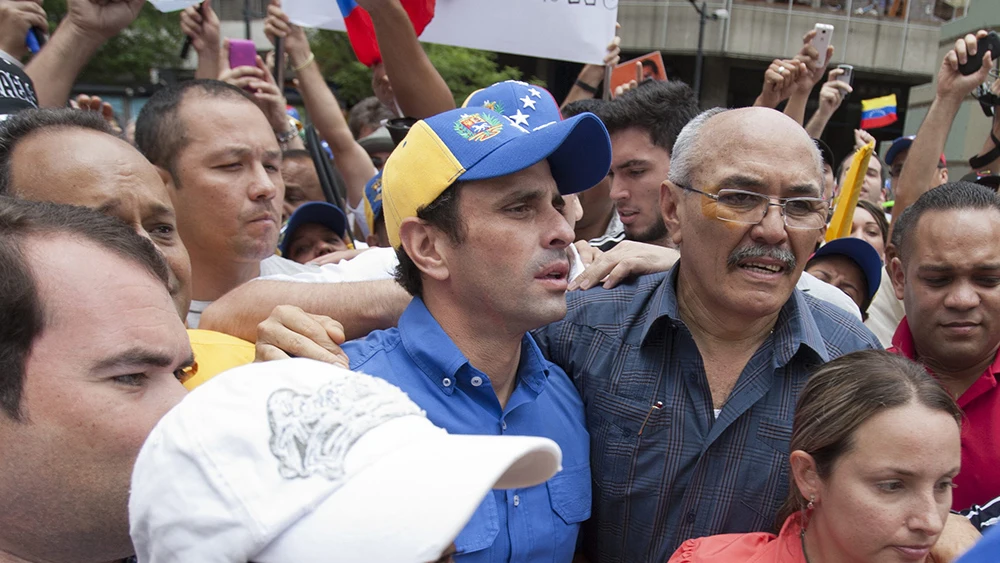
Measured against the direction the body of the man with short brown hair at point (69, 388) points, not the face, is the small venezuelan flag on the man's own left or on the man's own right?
on the man's own left

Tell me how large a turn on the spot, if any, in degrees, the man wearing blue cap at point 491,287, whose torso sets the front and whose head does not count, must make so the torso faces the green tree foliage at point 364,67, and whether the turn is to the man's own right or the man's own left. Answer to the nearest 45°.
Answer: approximately 135° to the man's own left

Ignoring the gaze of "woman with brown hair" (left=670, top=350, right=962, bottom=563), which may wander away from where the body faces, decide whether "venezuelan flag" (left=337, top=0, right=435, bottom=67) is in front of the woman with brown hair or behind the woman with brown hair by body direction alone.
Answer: behind

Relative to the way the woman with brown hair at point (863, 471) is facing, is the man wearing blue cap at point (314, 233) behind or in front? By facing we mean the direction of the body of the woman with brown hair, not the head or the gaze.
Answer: behind

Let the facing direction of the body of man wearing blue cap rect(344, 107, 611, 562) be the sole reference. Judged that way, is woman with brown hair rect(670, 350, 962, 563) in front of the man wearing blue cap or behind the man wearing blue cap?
in front

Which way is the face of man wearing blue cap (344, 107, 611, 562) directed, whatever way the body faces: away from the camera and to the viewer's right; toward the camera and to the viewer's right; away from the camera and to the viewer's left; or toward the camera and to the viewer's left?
toward the camera and to the viewer's right

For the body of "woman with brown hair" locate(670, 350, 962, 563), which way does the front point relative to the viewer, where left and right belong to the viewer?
facing the viewer and to the right of the viewer

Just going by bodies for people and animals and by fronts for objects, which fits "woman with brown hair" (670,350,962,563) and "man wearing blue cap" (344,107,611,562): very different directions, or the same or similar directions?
same or similar directions

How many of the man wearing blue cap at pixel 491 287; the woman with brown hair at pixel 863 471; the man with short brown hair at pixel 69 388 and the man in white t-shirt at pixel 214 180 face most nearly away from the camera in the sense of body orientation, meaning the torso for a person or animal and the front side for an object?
0

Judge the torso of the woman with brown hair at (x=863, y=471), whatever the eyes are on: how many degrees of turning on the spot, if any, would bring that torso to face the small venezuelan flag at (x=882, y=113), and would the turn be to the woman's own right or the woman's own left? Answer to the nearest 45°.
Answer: approximately 135° to the woman's own left

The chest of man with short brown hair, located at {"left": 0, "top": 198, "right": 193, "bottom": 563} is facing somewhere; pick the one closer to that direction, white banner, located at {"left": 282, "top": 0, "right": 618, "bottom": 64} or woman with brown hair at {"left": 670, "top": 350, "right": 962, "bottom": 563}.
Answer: the woman with brown hair

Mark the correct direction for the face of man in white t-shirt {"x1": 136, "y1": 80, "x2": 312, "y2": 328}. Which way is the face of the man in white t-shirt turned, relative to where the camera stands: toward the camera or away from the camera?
toward the camera

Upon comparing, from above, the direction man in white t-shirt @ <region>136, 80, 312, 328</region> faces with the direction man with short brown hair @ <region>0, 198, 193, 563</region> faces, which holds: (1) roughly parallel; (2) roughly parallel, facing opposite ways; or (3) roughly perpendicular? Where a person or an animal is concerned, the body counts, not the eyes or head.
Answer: roughly parallel

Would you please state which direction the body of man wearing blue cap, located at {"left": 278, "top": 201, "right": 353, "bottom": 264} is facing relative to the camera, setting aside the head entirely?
toward the camera

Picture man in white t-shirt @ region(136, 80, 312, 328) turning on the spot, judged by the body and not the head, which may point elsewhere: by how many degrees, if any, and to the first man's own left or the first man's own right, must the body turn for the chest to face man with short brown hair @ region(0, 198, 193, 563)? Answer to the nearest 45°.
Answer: approximately 45° to the first man's own right

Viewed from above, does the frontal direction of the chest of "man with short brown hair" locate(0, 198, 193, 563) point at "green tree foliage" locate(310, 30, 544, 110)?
no

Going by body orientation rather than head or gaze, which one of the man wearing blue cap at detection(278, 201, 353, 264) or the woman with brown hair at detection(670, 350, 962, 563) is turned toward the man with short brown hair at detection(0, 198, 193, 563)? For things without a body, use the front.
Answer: the man wearing blue cap

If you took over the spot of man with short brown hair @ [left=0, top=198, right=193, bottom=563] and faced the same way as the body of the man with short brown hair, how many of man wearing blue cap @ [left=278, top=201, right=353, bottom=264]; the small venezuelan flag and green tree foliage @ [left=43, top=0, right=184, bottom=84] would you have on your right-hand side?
0
